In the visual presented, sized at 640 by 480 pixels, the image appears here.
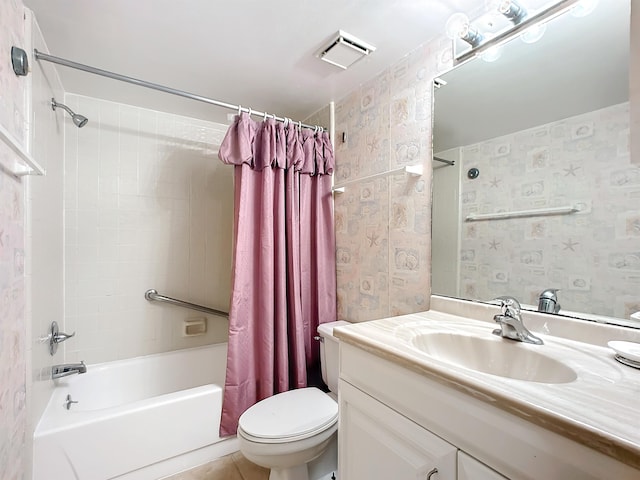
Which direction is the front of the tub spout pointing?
to the viewer's right

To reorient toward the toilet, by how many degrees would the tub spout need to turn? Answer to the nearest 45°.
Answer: approximately 45° to its right

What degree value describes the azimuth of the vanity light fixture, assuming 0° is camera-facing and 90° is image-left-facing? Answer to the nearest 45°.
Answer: approximately 45°

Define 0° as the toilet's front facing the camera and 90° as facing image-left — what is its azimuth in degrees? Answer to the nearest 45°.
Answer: approximately 45°

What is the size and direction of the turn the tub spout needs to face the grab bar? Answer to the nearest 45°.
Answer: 0° — it already faces it
